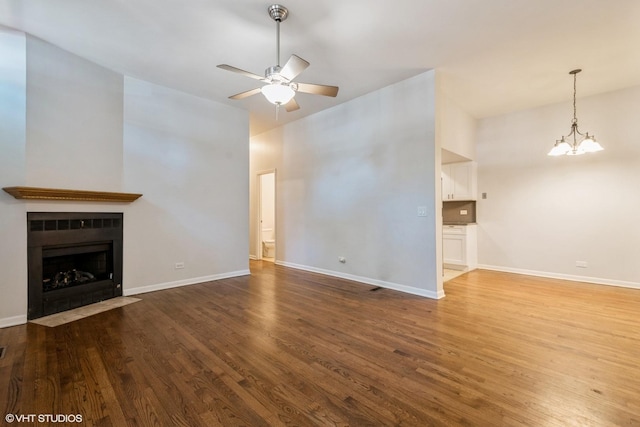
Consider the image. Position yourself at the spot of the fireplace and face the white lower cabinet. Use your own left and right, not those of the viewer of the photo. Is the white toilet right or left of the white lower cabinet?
left

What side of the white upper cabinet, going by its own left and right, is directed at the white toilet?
right

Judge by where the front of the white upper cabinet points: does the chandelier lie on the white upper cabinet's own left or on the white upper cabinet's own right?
on the white upper cabinet's own left

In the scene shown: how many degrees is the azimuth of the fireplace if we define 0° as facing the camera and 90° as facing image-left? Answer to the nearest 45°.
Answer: approximately 315°

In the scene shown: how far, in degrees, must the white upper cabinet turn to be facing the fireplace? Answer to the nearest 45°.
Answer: approximately 45° to its right
